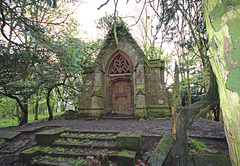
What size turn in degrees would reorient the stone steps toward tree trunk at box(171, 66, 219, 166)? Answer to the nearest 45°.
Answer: approximately 45° to its left

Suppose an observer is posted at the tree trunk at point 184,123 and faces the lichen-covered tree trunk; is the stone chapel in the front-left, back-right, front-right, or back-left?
back-right

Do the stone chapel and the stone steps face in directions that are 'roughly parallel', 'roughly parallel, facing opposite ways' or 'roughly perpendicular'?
roughly parallel

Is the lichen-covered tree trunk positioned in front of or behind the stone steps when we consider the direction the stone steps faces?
in front

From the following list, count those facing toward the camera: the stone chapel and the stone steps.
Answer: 2

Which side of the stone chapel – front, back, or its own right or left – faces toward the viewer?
front

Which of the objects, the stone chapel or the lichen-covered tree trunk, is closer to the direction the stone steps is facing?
the lichen-covered tree trunk

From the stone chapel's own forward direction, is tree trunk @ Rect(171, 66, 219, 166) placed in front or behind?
in front

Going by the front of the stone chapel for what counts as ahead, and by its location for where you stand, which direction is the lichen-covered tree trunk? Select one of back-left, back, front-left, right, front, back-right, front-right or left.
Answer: front

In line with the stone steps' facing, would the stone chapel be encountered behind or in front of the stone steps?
behind

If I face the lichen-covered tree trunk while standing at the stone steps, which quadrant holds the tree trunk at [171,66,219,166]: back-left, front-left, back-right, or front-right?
front-left
